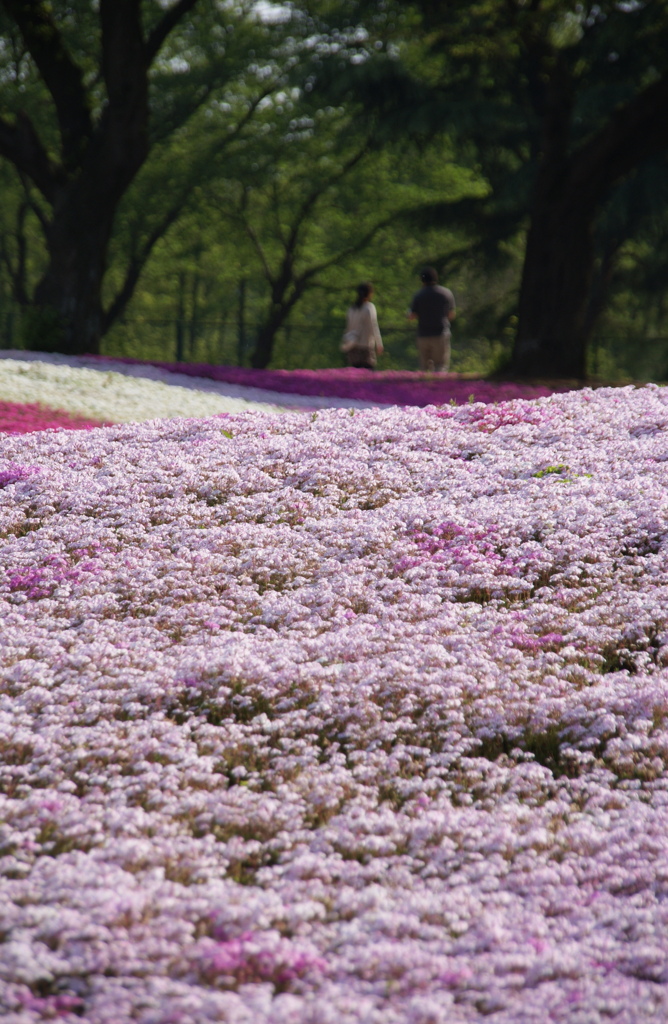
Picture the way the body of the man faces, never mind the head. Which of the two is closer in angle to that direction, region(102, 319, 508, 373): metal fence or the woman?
the metal fence

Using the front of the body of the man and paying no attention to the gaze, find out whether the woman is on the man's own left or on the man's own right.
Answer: on the man's own left

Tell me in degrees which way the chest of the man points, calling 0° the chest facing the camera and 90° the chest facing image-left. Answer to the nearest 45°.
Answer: approximately 180°

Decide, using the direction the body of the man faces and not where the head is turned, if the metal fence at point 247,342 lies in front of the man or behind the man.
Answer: in front
